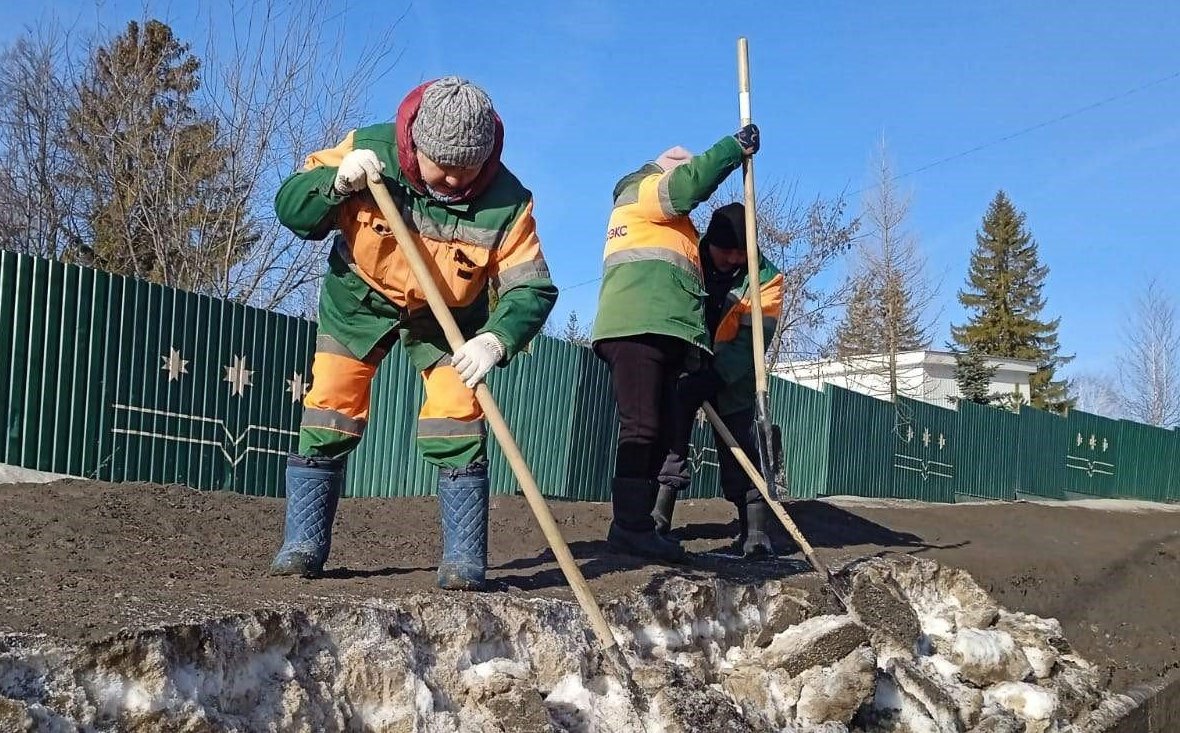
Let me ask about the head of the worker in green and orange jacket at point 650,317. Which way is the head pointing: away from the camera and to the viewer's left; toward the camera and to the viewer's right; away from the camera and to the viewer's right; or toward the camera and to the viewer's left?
away from the camera and to the viewer's right

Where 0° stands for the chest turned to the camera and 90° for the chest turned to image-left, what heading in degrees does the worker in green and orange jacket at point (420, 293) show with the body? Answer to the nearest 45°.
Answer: approximately 0°

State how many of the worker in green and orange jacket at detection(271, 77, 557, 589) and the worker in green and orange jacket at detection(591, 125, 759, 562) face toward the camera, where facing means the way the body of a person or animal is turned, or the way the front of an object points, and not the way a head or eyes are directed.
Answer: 1

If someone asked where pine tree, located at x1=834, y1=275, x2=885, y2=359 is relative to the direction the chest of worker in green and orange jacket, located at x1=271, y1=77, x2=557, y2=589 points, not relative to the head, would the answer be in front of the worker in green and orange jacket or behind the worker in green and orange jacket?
behind
